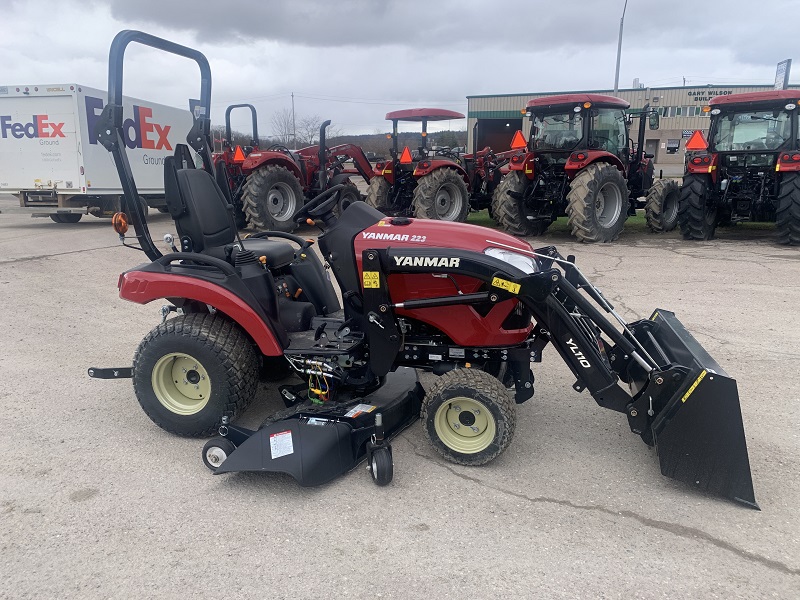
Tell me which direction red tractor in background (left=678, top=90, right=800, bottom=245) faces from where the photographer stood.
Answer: facing away from the viewer

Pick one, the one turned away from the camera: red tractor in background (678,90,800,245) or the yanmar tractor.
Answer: the red tractor in background

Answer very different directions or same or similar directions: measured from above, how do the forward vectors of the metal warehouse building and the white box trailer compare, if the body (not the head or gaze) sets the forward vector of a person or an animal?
very different directions

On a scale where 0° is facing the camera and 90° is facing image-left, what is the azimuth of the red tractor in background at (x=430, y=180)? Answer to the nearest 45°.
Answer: approximately 225°

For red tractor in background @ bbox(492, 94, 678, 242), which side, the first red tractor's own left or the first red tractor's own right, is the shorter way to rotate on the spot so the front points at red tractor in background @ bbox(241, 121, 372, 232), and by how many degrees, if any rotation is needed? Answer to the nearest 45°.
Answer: approximately 135° to the first red tractor's own left

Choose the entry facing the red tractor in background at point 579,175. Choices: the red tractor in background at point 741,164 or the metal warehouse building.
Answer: the metal warehouse building

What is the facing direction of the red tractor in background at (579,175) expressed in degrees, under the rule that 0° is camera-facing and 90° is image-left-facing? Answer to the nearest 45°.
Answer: approximately 225°

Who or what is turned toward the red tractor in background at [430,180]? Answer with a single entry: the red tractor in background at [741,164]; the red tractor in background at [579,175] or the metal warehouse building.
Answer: the metal warehouse building

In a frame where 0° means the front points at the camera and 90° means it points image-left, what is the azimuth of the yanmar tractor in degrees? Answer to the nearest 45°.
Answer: approximately 270°

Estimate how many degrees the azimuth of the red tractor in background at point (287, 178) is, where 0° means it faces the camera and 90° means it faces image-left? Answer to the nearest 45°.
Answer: approximately 225°

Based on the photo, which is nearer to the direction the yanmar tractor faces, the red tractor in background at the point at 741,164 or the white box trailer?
the red tractor in background
